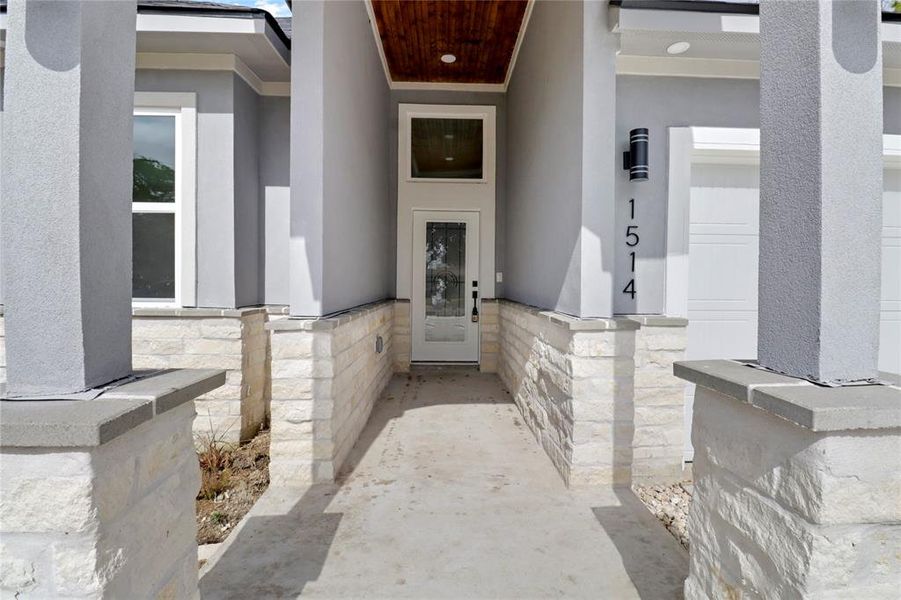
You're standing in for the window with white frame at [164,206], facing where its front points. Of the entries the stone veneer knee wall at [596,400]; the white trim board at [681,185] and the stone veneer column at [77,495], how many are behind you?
0

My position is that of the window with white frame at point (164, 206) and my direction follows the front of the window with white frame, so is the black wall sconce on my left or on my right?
on my left

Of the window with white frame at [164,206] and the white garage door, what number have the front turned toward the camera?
2

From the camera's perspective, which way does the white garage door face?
toward the camera

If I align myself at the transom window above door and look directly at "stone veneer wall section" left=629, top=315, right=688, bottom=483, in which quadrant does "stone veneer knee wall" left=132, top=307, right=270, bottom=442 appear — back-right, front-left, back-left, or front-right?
front-right

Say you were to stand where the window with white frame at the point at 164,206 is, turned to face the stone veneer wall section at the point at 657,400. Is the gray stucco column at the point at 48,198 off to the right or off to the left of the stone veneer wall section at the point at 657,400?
right

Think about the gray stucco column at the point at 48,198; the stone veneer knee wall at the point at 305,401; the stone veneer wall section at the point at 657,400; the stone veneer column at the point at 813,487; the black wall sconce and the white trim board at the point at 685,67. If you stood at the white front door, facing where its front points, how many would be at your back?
0

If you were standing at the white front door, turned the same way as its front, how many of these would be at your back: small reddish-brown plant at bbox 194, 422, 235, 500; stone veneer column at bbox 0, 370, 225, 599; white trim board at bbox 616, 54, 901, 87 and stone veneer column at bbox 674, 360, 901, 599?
0

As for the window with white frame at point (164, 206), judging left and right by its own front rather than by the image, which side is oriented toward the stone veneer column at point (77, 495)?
front

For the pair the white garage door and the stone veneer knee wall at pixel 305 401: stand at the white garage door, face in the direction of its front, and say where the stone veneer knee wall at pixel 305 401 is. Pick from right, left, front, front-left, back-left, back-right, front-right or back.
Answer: front-right

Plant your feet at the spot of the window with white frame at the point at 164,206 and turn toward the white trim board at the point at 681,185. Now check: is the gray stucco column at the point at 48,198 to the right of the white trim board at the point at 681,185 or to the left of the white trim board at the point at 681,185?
right

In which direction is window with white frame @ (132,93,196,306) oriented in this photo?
toward the camera

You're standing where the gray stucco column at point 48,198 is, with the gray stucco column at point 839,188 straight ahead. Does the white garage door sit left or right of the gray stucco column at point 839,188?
left

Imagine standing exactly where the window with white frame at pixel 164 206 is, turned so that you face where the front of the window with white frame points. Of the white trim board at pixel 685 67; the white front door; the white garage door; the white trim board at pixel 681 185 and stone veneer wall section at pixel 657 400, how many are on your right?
0

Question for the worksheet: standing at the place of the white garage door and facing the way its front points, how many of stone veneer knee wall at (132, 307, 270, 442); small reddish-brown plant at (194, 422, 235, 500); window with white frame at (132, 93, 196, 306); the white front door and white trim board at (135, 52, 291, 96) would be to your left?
0
